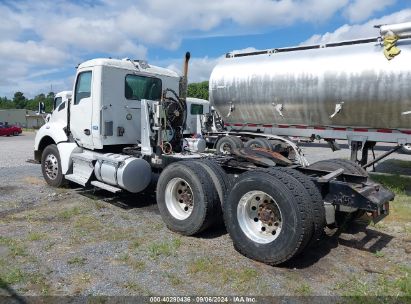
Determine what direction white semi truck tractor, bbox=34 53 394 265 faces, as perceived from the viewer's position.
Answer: facing away from the viewer and to the left of the viewer

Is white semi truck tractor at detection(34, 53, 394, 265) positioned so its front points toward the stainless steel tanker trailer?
no
